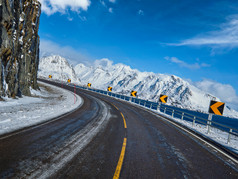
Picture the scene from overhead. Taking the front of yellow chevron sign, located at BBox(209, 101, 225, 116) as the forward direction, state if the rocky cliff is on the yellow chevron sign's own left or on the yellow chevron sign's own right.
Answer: on the yellow chevron sign's own right

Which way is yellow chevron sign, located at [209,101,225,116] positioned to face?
toward the camera
